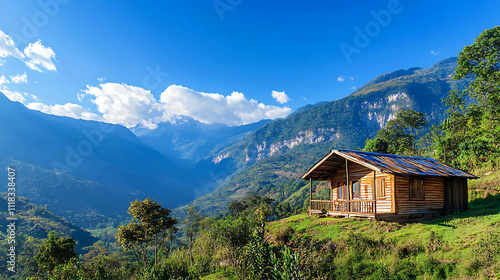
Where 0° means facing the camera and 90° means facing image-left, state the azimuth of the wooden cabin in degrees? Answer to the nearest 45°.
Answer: approximately 45°

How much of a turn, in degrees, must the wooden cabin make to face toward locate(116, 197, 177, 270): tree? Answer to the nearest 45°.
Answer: approximately 45° to its right

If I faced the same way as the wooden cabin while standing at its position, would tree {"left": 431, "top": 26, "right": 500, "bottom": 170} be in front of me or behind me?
behind
